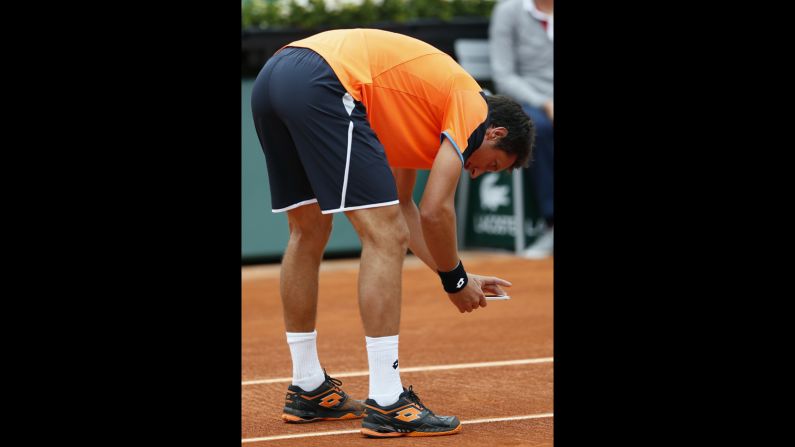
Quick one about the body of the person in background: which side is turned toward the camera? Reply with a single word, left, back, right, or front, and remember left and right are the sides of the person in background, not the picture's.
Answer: front
